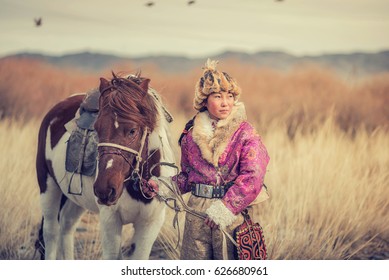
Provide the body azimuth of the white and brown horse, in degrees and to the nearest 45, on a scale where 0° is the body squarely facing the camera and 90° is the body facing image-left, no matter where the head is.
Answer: approximately 315°

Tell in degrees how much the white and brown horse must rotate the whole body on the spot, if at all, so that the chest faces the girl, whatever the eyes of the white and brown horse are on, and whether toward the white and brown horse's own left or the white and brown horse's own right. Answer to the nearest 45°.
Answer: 0° — it already faces them
